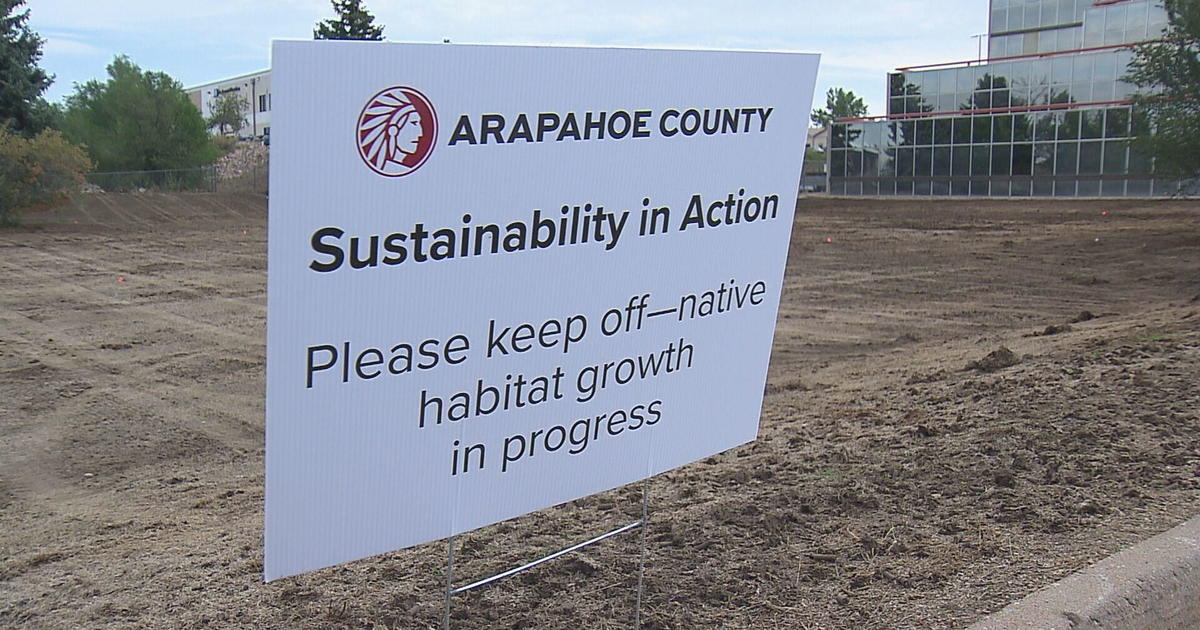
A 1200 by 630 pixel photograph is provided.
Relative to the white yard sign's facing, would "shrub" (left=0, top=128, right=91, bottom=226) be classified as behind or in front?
behind

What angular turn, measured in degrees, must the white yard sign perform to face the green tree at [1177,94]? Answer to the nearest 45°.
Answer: approximately 90° to its left

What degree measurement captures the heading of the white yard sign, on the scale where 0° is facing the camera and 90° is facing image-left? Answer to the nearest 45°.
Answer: approximately 315°

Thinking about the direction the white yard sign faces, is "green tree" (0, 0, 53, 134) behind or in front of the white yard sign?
behind

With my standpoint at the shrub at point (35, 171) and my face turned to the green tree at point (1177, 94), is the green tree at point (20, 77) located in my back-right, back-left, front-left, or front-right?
back-left

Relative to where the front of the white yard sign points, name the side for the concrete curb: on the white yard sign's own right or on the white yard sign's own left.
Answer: on the white yard sign's own left

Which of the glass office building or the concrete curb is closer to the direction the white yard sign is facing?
the concrete curb

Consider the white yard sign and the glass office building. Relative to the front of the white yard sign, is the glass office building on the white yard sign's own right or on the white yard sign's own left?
on the white yard sign's own left

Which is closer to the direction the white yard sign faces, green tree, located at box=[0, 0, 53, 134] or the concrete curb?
the concrete curb

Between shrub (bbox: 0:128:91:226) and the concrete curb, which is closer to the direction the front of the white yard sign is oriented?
the concrete curb
